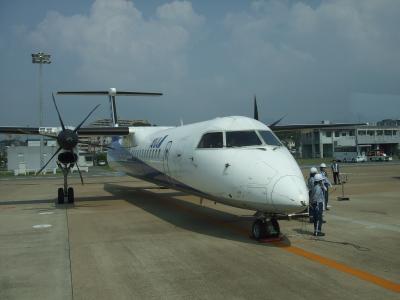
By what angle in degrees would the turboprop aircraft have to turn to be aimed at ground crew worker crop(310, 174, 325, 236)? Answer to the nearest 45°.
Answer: approximately 45° to its left

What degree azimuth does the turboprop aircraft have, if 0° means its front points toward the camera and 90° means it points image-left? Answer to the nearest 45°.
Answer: approximately 315°

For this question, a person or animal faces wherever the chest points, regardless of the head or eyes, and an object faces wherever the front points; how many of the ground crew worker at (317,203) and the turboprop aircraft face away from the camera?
0

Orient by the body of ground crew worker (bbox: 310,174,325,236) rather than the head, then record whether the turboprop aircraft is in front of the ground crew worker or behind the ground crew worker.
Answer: behind
